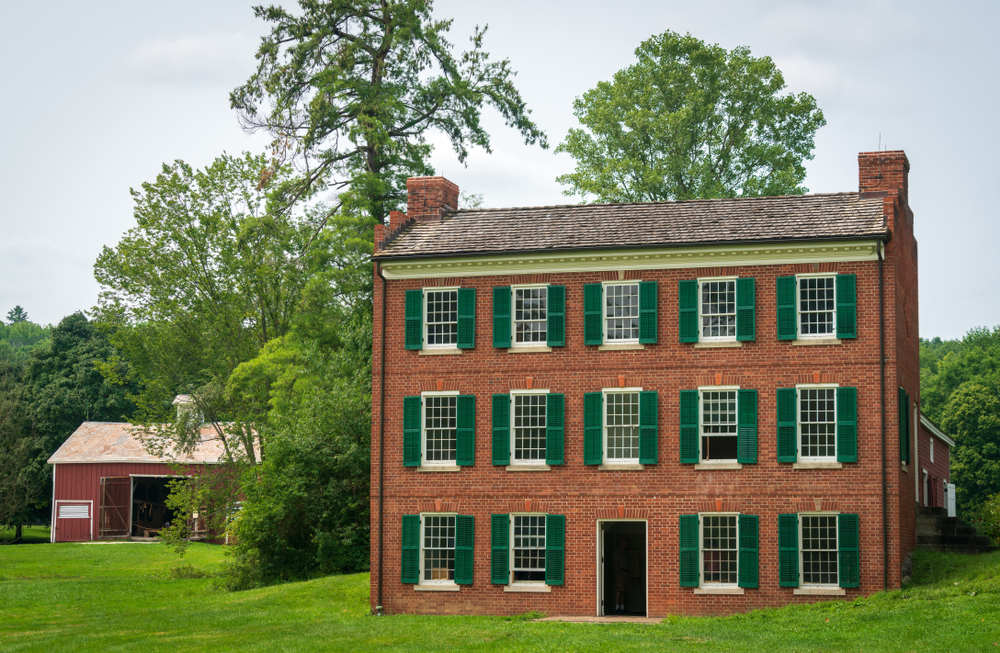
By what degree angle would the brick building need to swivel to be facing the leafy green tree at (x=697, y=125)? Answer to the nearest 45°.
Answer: approximately 180°

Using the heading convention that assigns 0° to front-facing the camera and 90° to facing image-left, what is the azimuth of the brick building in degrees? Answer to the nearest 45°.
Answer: approximately 0°
